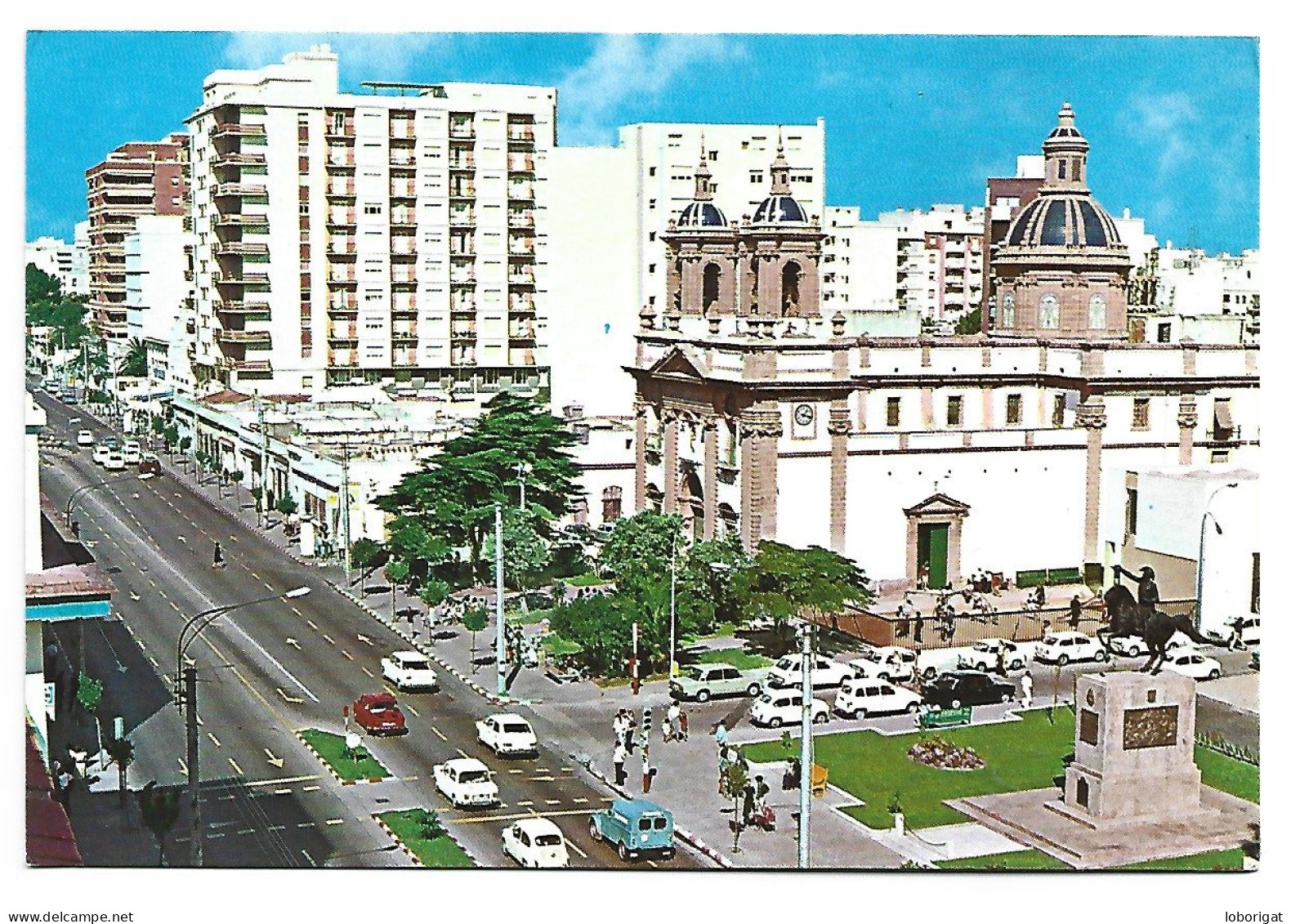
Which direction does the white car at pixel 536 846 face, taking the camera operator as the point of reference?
facing away from the viewer and to the left of the viewer

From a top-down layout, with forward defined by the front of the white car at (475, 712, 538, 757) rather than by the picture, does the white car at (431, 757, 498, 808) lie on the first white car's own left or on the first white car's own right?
on the first white car's own left

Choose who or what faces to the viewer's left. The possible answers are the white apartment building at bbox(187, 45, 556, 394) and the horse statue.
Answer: the horse statue

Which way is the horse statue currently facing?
to the viewer's left

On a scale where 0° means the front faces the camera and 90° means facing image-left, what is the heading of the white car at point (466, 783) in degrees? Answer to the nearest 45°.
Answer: approximately 135°

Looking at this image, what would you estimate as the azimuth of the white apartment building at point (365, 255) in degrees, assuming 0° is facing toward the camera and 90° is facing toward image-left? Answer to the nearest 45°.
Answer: approximately 0°
